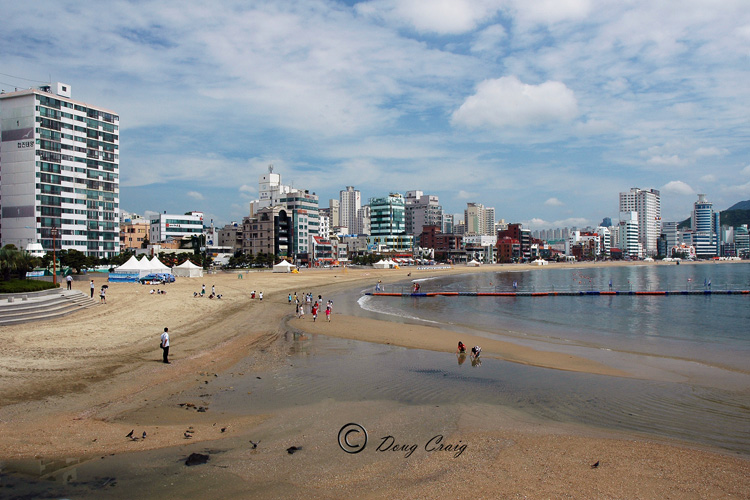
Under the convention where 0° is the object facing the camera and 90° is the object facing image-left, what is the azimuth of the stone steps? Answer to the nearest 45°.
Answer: approximately 315°
